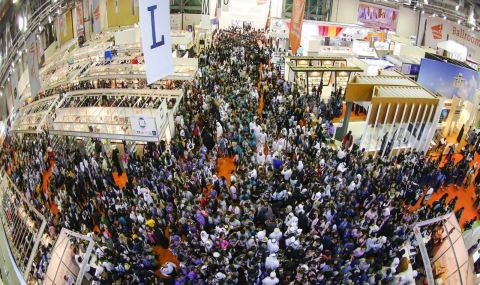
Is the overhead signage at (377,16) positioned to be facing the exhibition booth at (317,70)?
yes

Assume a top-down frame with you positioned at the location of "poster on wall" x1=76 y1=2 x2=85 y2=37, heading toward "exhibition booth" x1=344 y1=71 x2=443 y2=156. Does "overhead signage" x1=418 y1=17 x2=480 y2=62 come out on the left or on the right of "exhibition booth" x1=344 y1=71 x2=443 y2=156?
left

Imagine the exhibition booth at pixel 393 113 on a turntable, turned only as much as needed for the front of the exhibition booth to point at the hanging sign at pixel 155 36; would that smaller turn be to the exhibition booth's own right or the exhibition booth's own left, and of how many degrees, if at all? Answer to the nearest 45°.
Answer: approximately 45° to the exhibition booth's own right

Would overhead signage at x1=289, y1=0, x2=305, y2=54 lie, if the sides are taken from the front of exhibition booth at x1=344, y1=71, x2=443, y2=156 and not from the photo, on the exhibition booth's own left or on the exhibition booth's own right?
on the exhibition booth's own right

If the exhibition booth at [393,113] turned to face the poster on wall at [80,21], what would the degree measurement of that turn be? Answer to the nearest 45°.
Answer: approximately 90° to its right

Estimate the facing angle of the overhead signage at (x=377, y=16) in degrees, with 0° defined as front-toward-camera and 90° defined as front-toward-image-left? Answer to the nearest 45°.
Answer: approximately 0°

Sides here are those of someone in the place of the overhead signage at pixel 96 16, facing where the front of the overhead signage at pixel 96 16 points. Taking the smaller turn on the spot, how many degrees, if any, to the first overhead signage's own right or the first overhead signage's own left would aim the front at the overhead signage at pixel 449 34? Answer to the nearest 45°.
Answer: approximately 90° to the first overhead signage's own left
